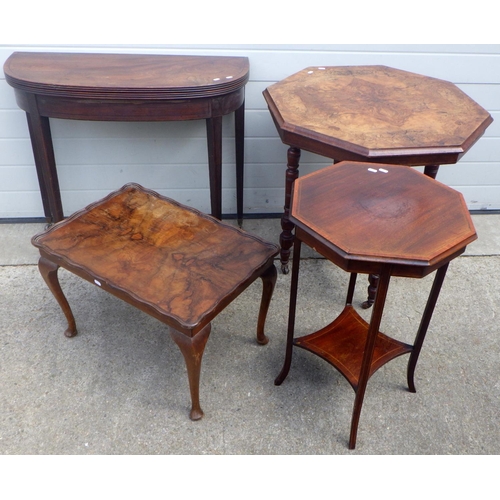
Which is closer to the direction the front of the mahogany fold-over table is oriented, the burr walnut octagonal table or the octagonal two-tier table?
the octagonal two-tier table

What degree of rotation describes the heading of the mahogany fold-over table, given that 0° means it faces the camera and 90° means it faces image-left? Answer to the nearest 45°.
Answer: approximately 0°

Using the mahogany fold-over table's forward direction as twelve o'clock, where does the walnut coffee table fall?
The walnut coffee table is roughly at 12 o'clock from the mahogany fold-over table.

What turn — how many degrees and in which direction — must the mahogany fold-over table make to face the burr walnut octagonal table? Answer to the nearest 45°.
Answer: approximately 45° to its left

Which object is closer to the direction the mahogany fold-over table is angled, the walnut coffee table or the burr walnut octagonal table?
the walnut coffee table

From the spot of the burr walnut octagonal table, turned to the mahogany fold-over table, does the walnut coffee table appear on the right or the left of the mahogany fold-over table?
left

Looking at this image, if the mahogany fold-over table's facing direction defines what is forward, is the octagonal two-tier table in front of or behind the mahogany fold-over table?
in front
